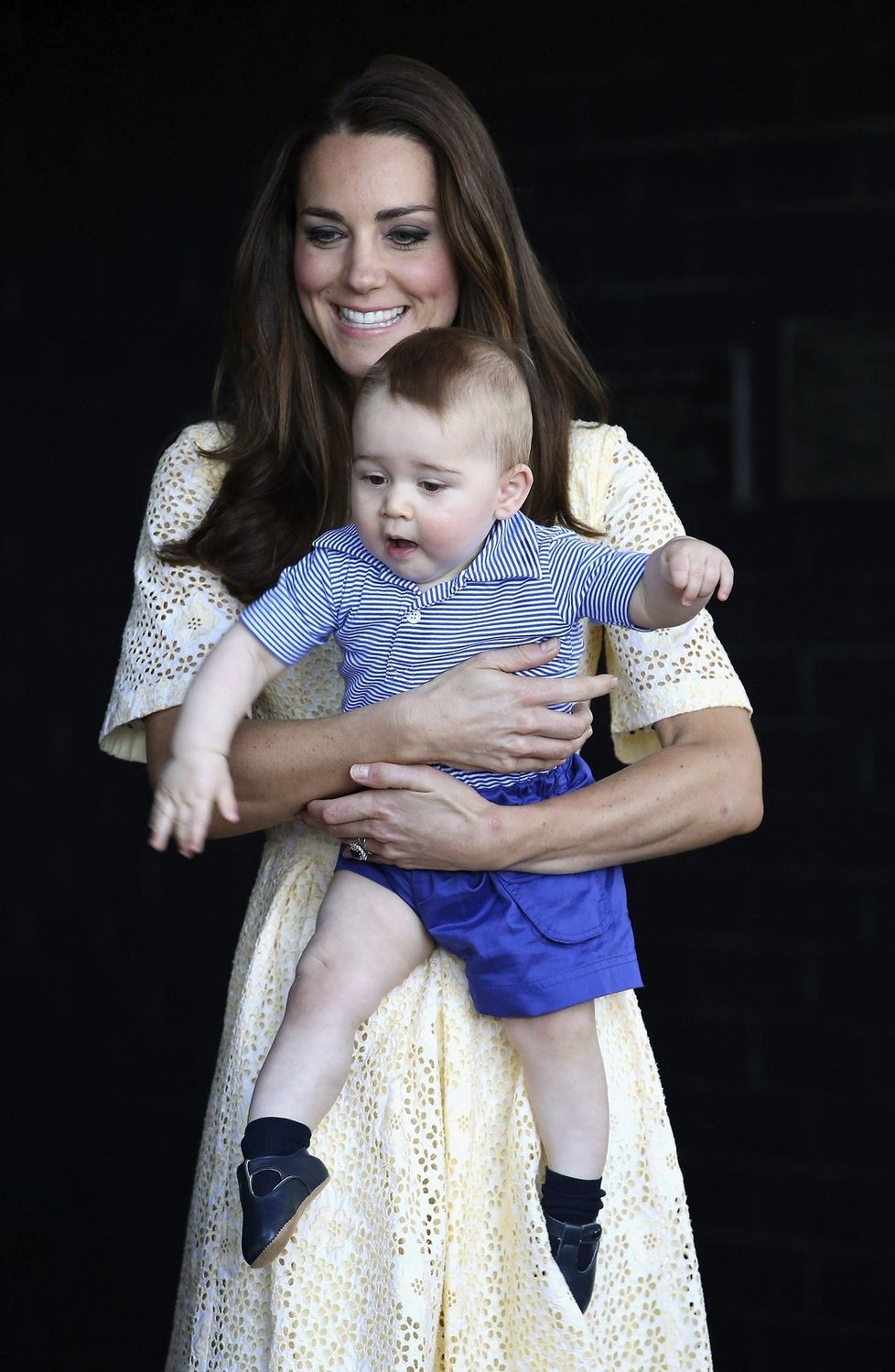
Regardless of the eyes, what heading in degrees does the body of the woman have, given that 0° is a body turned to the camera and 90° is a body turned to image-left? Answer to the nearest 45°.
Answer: approximately 0°
